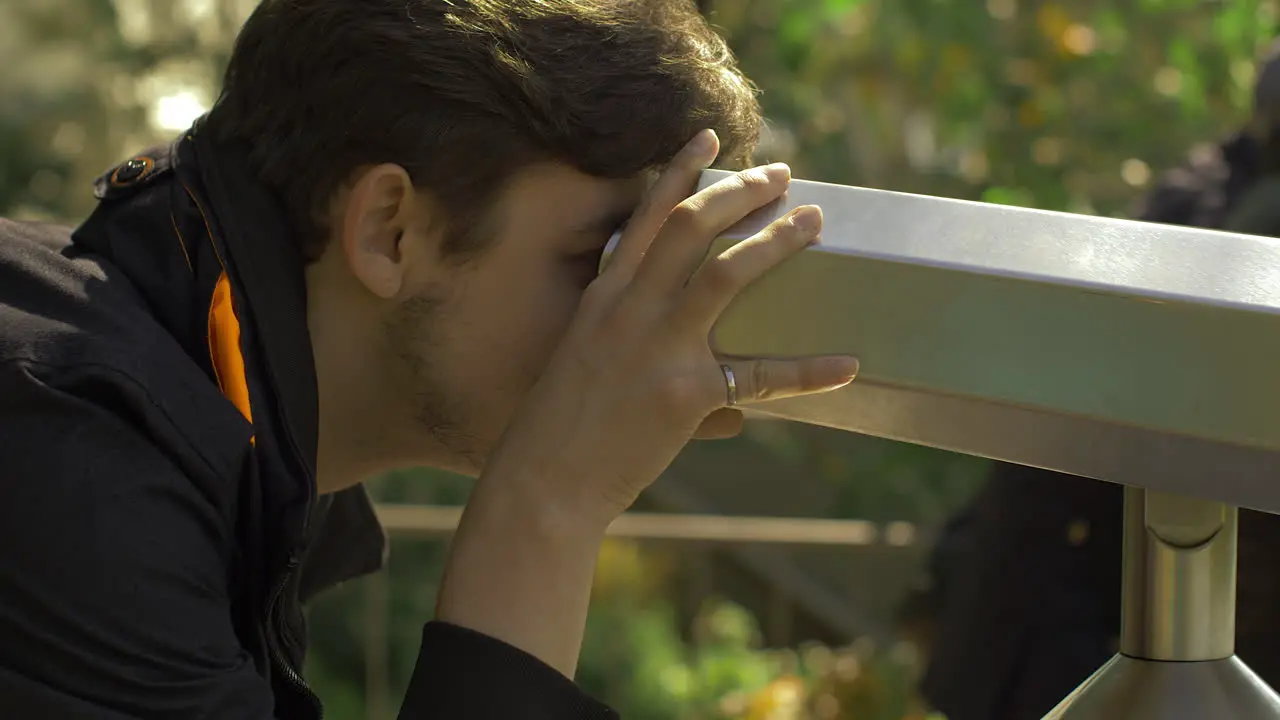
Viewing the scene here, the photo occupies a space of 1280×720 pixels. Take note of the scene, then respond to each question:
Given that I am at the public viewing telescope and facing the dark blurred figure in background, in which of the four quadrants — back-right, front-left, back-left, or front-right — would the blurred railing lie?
front-left

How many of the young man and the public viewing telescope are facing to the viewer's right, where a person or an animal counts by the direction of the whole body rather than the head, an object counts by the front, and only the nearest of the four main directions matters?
2

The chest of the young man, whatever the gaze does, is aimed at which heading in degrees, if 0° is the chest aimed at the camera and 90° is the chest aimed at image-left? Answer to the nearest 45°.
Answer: approximately 270°

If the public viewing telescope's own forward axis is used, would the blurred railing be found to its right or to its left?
on its left

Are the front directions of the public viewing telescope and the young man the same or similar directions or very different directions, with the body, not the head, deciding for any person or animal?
same or similar directions

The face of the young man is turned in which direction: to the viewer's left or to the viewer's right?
to the viewer's right

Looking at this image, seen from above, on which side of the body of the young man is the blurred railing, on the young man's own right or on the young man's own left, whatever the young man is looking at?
on the young man's own left

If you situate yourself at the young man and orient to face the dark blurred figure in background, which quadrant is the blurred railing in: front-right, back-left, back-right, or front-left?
front-left

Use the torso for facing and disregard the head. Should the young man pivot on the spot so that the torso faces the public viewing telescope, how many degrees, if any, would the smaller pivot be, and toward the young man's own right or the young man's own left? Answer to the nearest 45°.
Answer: approximately 45° to the young man's own right

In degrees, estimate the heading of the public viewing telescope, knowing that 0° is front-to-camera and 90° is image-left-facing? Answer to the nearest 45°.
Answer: approximately 270°

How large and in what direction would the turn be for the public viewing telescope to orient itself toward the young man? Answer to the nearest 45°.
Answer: approximately 180°
